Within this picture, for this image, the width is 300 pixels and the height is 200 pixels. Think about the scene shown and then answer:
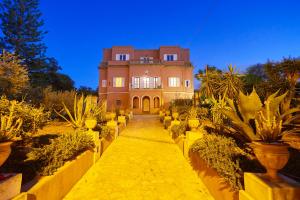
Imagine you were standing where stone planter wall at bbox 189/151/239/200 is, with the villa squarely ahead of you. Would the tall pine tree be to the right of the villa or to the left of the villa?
left

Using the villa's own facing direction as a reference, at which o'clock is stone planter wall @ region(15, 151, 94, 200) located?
The stone planter wall is roughly at 12 o'clock from the villa.

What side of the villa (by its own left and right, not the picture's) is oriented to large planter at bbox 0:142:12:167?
front

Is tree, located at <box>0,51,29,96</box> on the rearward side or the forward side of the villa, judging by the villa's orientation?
on the forward side

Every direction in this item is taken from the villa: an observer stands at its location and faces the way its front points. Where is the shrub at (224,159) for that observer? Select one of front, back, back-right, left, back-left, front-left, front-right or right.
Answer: front

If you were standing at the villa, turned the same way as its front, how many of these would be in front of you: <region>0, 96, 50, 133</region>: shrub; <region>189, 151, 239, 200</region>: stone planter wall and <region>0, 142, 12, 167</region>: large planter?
3

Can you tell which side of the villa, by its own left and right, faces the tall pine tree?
right

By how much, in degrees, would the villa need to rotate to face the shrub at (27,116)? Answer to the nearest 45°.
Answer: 0° — it already faces it

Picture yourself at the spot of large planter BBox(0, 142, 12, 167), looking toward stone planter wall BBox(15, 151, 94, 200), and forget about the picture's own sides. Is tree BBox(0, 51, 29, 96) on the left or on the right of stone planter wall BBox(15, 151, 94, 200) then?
left

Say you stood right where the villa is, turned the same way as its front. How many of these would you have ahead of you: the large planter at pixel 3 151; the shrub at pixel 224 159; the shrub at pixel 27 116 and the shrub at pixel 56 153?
4

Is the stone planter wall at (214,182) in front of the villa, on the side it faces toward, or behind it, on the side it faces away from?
in front

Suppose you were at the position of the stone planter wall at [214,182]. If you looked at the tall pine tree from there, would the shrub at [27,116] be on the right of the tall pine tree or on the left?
left

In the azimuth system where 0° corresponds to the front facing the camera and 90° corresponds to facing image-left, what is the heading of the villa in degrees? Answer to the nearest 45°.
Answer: approximately 0°
